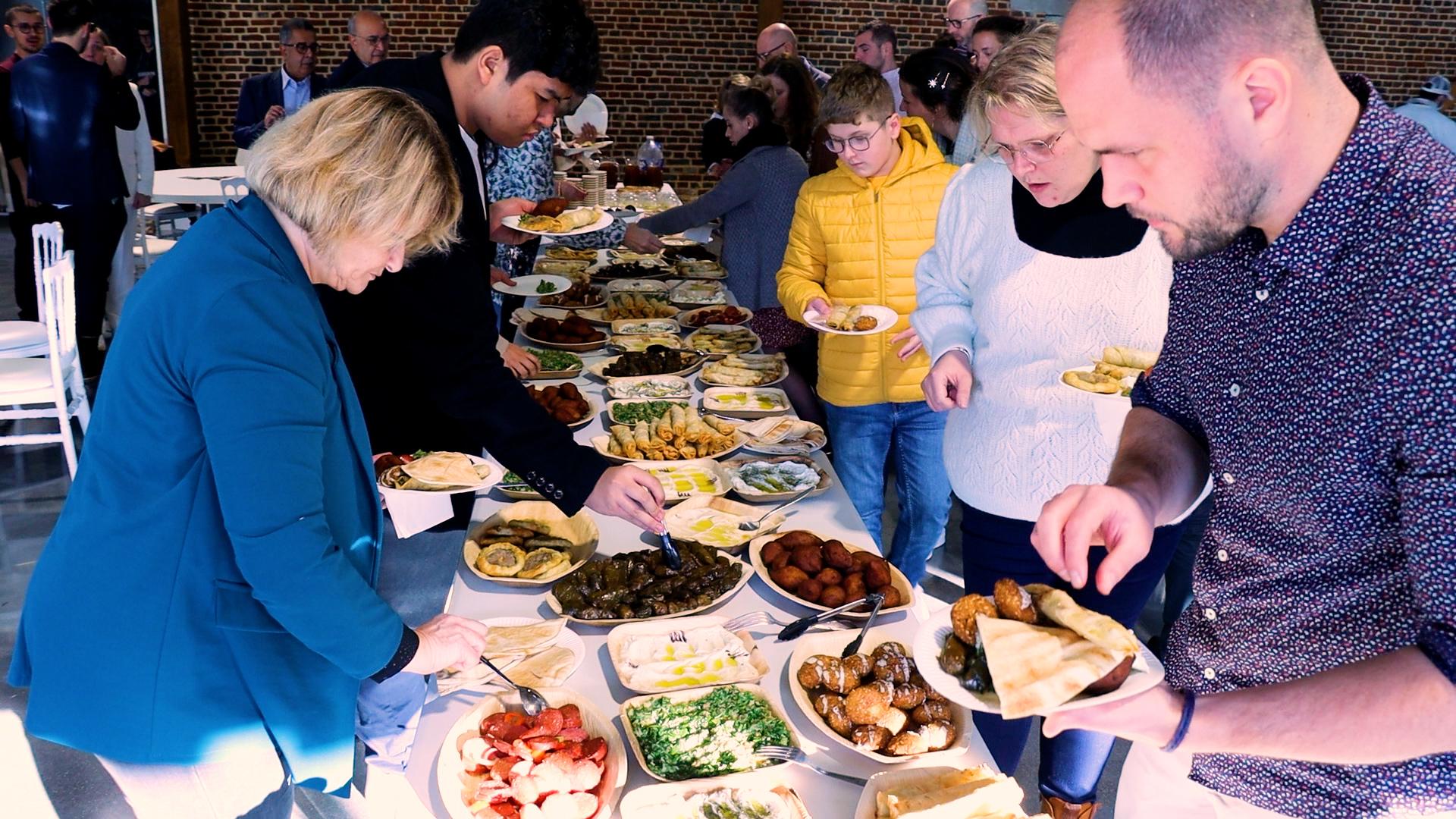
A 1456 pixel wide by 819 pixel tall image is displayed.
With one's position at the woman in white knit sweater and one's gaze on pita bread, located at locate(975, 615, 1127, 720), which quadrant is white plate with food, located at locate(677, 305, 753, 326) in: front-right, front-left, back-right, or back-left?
back-right

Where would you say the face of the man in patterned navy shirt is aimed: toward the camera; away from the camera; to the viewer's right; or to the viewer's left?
to the viewer's left

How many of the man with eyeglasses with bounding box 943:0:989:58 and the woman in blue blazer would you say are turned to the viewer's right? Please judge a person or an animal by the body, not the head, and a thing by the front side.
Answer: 1

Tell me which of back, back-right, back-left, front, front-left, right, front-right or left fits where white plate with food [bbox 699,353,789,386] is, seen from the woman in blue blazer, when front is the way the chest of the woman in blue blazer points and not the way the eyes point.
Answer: front-left

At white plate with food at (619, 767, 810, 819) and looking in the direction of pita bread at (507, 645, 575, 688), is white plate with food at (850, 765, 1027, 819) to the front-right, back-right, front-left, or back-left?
back-right

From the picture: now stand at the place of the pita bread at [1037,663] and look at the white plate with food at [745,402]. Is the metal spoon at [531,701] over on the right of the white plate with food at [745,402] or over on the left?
left

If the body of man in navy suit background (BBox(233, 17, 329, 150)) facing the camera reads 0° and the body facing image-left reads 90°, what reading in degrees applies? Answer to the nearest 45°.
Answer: approximately 315°

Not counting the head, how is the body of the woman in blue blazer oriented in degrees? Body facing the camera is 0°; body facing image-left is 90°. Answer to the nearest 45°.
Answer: approximately 270°

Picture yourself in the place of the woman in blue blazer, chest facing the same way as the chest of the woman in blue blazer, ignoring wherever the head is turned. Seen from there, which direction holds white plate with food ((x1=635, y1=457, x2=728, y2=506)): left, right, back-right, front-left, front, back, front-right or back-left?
front-left

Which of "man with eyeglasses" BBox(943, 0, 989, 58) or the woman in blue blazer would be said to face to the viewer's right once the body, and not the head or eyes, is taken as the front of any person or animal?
the woman in blue blazer

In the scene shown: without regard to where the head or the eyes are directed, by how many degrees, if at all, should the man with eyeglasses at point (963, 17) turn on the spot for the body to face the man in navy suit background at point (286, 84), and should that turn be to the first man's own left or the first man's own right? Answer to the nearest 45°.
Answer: approximately 45° to the first man's own right
